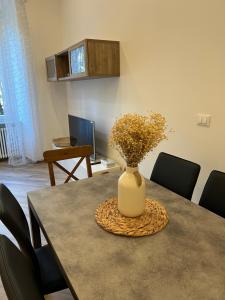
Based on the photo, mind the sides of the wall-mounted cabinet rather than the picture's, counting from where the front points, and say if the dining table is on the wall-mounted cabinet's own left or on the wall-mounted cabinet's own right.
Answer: on the wall-mounted cabinet's own left

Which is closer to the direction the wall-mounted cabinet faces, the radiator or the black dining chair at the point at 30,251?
the black dining chair

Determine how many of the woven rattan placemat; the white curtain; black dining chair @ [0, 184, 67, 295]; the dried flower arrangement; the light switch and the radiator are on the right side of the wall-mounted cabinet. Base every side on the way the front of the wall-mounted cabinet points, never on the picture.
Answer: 2

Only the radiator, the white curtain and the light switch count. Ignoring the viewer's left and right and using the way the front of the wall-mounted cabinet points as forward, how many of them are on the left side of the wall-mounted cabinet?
1

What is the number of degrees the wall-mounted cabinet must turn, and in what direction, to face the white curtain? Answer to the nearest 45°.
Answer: approximately 90° to its right

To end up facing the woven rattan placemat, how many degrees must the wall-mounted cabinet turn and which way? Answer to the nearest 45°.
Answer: approximately 45° to its left

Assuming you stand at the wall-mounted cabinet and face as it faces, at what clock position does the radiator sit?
The radiator is roughly at 3 o'clock from the wall-mounted cabinet.

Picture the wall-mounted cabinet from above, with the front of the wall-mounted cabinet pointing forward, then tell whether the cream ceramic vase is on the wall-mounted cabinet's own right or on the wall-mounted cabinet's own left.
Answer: on the wall-mounted cabinet's own left

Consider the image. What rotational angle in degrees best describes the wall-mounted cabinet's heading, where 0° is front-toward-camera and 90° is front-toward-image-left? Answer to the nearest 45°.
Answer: approximately 45°
